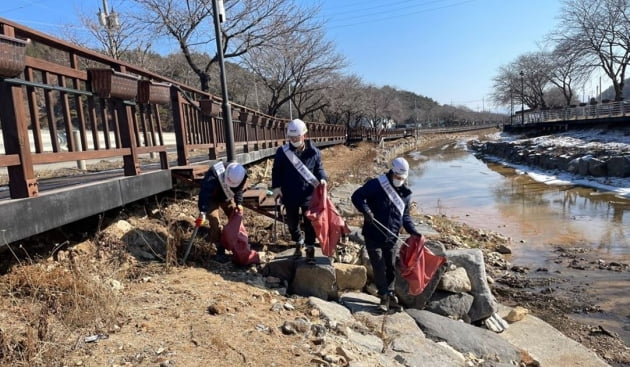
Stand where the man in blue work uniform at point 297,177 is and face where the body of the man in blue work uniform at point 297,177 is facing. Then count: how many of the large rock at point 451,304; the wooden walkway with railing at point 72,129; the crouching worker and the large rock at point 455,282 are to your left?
2

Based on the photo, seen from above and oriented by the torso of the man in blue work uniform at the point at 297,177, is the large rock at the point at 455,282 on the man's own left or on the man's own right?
on the man's own left

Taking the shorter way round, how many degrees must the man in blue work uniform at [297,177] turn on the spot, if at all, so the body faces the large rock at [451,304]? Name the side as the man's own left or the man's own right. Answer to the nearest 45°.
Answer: approximately 90° to the man's own left

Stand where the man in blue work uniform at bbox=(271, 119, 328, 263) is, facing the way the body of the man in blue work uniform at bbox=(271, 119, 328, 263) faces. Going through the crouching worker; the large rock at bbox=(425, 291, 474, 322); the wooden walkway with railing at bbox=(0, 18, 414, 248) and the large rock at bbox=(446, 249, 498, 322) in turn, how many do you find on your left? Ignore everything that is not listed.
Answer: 2

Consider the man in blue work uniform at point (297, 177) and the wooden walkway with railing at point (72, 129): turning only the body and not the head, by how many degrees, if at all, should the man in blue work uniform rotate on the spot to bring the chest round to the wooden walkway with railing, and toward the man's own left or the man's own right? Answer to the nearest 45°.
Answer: approximately 90° to the man's own right

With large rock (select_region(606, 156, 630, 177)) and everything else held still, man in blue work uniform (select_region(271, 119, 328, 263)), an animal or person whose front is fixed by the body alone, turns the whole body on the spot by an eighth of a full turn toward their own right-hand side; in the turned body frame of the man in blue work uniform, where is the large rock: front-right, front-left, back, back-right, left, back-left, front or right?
back

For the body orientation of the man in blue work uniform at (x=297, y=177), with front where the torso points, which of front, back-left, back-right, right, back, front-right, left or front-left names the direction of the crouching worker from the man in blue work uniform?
right

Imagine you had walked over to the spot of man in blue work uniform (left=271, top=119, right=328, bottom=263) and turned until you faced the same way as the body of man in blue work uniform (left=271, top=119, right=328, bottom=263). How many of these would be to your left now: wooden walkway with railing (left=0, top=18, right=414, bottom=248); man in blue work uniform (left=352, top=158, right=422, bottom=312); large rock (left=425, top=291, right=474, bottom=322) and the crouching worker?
2

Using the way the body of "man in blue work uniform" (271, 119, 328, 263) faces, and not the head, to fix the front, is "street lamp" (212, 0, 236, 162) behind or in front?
behind

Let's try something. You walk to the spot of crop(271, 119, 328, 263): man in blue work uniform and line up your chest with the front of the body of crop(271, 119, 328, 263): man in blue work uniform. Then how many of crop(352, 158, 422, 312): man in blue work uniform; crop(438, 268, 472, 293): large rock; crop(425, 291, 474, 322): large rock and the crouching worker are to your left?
3

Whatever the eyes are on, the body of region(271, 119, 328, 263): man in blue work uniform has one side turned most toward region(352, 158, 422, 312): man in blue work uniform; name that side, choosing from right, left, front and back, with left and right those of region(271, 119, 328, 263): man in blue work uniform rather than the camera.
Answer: left

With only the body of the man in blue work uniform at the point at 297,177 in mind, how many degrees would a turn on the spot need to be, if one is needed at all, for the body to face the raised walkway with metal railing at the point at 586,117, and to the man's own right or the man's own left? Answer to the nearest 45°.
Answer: approximately 135° to the man's own left

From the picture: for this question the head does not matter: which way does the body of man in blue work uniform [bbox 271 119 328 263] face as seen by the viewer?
toward the camera
